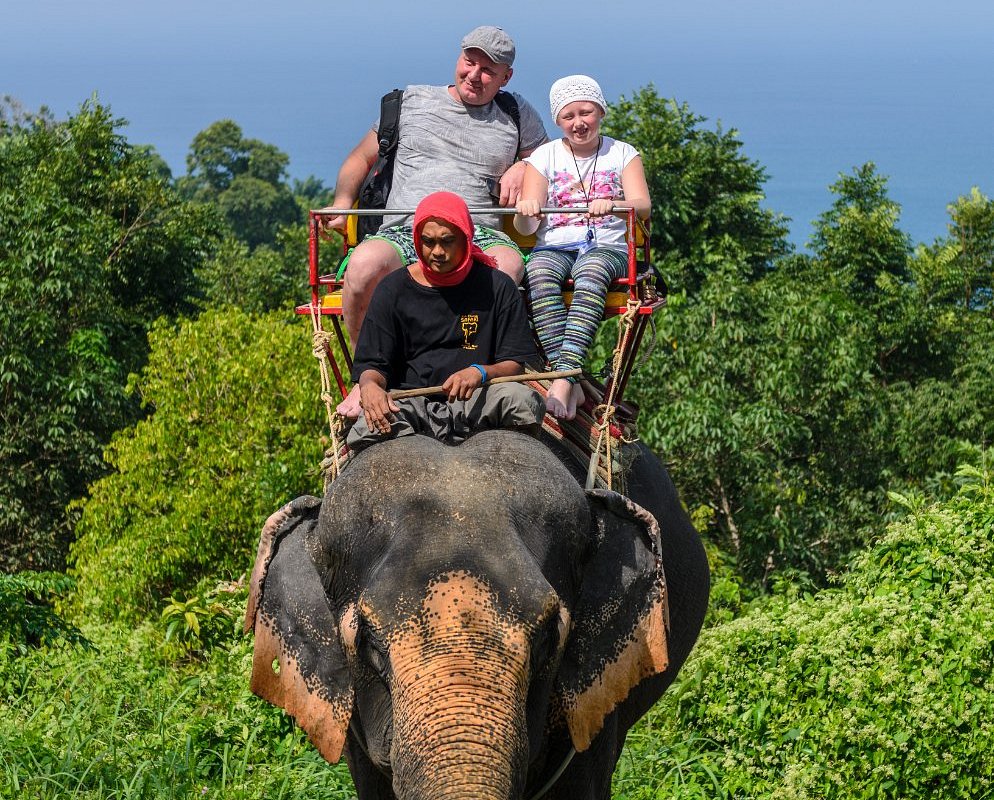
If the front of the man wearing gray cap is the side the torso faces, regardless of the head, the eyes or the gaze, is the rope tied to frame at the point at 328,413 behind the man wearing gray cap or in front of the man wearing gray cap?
in front

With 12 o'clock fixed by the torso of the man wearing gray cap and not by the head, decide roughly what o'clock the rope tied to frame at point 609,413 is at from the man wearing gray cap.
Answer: The rope tied to frame is roughly at 11 o'clock from the man wearing gray cap.

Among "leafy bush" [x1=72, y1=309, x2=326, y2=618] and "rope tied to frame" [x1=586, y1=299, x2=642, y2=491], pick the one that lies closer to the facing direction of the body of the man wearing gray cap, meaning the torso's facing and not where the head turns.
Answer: the rope tied to frame

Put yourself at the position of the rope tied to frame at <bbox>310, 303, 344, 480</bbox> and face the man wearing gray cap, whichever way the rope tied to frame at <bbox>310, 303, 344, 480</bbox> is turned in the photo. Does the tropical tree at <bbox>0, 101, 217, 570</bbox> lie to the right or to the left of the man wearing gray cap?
left

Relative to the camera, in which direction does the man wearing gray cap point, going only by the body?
toward the camera
